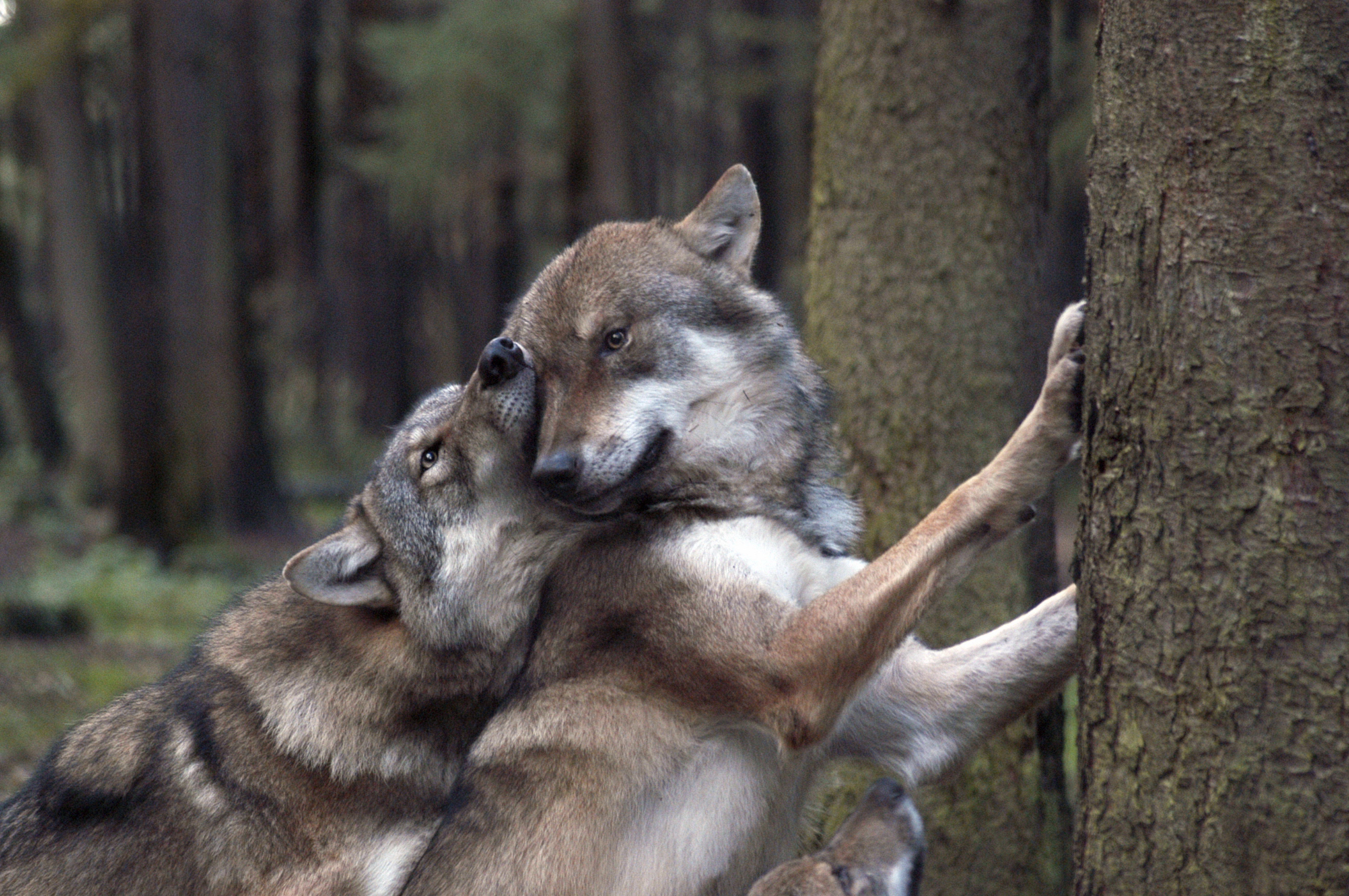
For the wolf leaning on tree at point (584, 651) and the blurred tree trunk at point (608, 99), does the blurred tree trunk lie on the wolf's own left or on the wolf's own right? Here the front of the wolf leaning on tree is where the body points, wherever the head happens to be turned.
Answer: on the wolf's own left

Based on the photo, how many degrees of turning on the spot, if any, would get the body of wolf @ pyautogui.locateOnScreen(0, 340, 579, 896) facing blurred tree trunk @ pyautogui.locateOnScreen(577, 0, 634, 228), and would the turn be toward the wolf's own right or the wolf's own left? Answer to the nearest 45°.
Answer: approximately 90° to the wolf's own left

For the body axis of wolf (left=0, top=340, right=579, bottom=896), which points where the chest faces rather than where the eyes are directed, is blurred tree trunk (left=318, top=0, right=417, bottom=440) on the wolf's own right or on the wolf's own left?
on the wolf's own left

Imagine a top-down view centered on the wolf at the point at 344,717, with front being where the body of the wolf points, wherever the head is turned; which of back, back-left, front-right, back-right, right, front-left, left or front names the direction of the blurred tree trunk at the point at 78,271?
left

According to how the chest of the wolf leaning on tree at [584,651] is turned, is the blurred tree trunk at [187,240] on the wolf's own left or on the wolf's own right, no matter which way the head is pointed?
on the wolf's own left

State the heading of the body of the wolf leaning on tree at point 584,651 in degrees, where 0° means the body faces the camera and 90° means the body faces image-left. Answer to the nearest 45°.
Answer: approximately 270°

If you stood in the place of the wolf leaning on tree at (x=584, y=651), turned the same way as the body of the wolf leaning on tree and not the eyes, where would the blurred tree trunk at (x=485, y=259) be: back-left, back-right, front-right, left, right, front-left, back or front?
left

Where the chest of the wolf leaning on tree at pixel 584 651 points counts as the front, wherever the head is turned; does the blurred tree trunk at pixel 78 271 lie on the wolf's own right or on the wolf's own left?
on the wolf's own left

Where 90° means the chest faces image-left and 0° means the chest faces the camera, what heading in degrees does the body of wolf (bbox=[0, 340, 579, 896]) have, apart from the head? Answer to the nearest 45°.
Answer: approximately 270°

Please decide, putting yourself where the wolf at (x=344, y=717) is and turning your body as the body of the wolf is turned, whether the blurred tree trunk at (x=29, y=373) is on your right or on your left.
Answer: on your left
